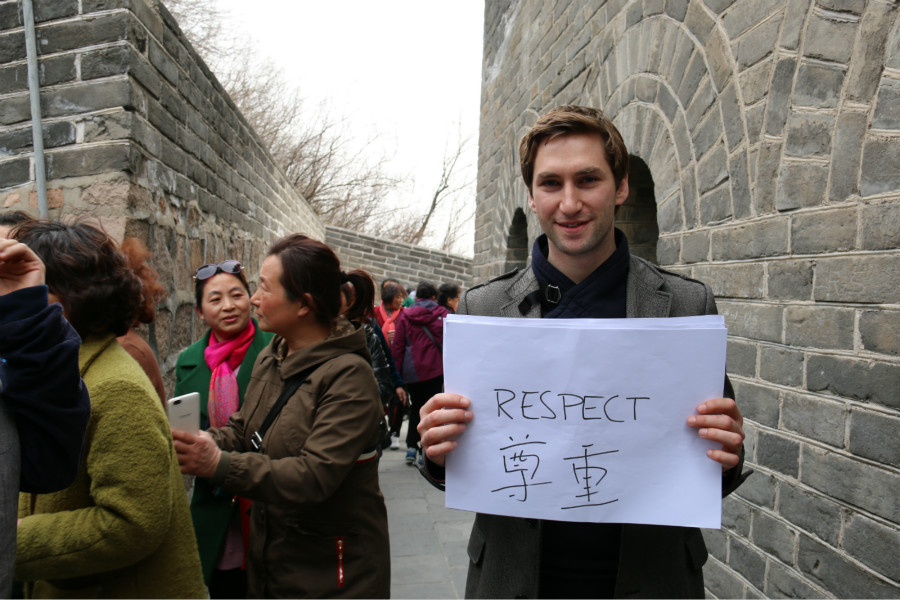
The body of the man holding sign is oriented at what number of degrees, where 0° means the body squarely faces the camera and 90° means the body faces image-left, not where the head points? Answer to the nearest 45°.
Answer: approximately 0°

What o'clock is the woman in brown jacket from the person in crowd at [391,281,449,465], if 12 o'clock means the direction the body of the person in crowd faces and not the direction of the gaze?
The woman in brown jacket is roughly at 6 o'clock from the person in crowd.

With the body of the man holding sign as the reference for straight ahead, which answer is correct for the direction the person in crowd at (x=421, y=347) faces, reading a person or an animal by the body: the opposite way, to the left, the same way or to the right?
the opposite way

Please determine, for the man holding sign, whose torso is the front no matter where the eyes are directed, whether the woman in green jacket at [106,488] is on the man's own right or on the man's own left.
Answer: on the man's own right

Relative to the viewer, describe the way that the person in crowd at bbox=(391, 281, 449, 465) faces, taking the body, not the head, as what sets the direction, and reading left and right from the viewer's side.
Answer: facing away from the viewer

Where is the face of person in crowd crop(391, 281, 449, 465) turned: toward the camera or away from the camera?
away from the camera

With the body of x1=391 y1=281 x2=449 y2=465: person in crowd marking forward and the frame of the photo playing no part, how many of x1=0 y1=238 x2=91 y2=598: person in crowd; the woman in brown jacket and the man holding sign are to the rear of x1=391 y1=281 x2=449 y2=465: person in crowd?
3
